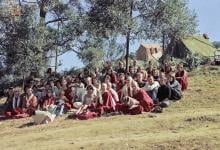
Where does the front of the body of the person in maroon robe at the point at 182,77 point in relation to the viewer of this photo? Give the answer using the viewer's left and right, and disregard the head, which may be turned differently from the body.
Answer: facing the viewer and to the left of the viewer

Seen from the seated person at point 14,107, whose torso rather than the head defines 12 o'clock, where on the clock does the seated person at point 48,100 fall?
the seated person at point 48,100 is roughly at 10 o'clock from the seated person at point 14,107.

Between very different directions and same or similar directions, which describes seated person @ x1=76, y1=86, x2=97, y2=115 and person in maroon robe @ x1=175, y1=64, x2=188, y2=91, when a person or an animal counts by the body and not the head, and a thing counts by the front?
same or similar directions

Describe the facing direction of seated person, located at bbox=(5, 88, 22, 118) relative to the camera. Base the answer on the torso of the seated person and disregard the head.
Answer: toward the camera
